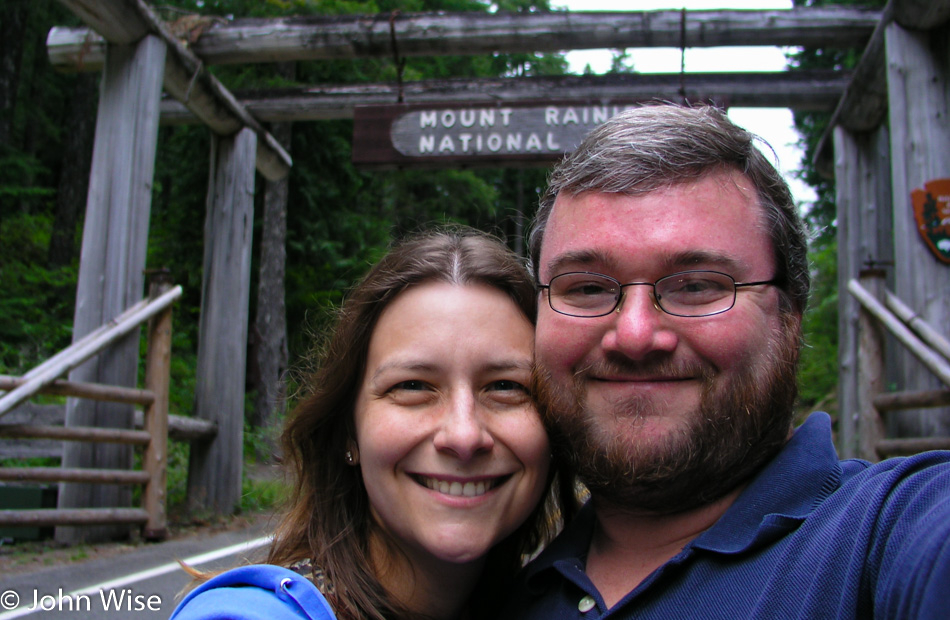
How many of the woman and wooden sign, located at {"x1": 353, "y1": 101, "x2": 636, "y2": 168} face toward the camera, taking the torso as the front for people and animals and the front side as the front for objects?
2

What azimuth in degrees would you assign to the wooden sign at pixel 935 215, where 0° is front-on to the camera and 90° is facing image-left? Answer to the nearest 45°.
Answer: approximately 0°

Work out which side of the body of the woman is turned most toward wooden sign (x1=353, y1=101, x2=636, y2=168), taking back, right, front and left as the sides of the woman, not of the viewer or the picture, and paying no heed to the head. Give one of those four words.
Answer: back

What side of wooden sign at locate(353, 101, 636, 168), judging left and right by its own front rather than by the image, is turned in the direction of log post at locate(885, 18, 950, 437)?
left

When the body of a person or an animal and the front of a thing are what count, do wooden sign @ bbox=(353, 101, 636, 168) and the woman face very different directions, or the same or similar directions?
same or similar directions

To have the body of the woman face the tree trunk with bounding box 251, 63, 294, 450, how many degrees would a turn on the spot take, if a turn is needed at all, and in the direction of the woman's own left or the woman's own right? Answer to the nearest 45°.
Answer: approximately 180°

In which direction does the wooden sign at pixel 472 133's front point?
toward the camera

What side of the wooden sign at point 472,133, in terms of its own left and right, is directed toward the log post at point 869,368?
left

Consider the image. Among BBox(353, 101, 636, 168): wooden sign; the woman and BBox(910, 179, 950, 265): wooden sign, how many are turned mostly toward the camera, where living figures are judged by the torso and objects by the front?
3

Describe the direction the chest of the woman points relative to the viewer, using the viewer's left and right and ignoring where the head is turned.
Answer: facing the viewer

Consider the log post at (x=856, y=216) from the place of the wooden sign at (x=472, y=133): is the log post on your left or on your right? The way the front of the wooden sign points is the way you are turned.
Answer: on your left

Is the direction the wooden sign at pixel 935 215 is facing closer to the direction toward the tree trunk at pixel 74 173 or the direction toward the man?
the man

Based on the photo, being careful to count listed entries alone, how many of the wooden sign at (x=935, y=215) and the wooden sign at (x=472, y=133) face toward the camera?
2

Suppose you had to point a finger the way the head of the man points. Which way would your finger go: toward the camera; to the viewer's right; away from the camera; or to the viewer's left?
toward the camera

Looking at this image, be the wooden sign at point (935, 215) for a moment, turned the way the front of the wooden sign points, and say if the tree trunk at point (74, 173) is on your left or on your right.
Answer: on your right

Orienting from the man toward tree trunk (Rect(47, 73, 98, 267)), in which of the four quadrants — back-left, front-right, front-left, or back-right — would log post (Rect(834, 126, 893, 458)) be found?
front-right
